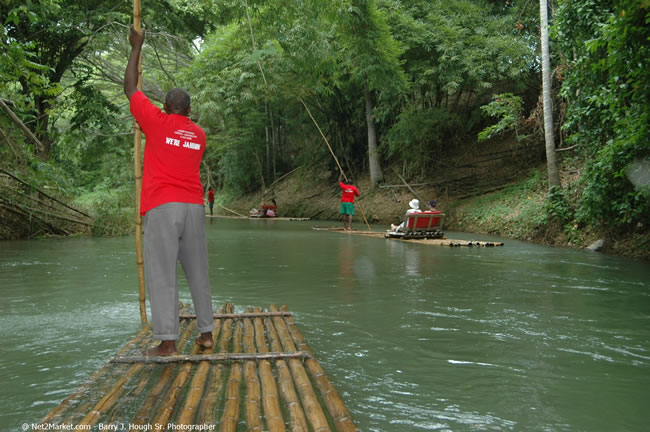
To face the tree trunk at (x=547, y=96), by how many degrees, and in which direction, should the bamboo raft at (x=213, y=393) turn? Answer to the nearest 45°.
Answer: approximately 45° to its right

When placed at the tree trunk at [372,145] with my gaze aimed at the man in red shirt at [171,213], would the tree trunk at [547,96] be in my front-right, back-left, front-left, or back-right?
front-left

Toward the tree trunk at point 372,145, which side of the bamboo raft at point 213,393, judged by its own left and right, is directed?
front

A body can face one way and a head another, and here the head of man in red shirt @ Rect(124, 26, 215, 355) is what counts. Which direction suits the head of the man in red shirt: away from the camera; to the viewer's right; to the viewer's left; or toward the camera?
away from the camera

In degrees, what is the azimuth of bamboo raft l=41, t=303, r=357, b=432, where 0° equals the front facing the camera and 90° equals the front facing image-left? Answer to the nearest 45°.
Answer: approximately 180°

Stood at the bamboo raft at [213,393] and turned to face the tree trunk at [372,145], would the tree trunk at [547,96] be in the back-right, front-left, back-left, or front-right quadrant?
front-right
